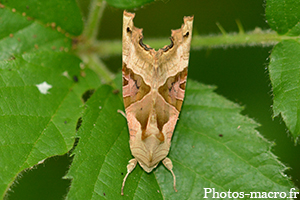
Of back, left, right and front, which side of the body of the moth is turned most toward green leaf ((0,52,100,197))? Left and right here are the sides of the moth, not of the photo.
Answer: right

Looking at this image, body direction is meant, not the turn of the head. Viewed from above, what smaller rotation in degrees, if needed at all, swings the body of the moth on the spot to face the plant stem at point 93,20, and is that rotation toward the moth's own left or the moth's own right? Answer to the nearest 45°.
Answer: approximately 135° to the moth's own right

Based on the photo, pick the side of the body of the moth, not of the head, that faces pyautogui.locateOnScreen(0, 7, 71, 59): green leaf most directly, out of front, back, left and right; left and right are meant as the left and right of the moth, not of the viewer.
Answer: right

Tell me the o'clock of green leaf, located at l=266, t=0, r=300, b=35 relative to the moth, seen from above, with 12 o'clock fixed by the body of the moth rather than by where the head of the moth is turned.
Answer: The green leaf is roughly at 9 o'clock from the moth.

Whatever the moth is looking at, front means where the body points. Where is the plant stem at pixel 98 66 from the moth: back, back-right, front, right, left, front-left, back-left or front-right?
back-right

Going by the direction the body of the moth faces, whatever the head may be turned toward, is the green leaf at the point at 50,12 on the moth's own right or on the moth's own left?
on the moth's own right

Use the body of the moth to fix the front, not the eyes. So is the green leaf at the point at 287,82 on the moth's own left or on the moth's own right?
on the moth's own left

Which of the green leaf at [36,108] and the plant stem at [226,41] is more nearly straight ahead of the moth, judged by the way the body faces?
the green leaf

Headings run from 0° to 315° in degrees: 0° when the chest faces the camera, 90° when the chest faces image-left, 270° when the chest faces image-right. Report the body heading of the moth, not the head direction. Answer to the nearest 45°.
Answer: approximately 0°
